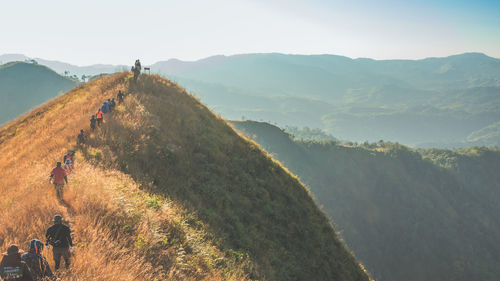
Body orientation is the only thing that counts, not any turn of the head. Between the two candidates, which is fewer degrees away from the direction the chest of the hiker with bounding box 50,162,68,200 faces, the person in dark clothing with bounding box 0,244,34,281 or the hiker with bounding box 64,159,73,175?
the hiker

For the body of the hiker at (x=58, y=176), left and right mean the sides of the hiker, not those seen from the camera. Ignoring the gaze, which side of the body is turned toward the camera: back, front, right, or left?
back

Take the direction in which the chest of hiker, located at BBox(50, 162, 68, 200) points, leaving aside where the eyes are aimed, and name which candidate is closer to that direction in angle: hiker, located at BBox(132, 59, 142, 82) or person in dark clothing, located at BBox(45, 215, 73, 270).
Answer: the hiker

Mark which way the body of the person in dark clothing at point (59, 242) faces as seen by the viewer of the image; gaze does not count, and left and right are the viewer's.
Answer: facing away from the viewer

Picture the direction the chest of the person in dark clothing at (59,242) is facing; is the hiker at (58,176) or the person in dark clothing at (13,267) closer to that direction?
the hiker

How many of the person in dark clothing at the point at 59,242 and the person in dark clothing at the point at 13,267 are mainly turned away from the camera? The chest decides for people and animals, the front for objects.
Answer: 2

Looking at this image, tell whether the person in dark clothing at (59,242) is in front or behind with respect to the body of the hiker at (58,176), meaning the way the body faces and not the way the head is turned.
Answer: behind

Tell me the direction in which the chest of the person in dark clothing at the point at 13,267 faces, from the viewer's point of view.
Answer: away from the camera

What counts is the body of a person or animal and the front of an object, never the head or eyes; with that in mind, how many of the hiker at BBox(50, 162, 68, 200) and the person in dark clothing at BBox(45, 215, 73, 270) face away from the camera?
2
